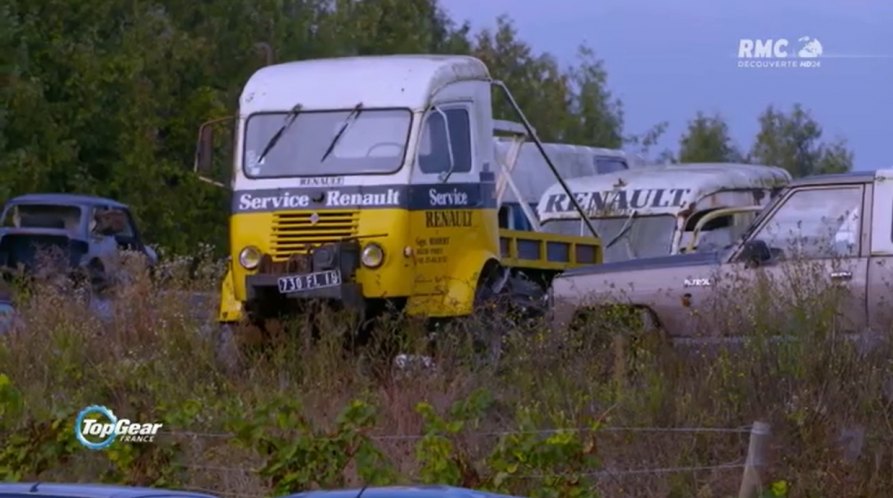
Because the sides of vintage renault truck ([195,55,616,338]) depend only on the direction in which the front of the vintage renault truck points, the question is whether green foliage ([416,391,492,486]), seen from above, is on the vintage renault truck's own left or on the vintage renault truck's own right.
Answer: on the vintage renault truck's own left

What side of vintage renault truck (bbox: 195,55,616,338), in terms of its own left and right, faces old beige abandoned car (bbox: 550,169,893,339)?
left

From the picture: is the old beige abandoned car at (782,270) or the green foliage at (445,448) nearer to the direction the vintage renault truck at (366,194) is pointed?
the green foliage

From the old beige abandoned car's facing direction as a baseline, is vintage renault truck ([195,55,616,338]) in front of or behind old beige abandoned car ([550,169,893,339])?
in front

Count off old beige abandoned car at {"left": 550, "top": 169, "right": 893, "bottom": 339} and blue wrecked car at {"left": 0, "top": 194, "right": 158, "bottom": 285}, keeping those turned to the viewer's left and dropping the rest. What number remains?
1

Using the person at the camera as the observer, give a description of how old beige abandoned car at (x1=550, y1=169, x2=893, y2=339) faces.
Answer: facing to the left of the viewer
